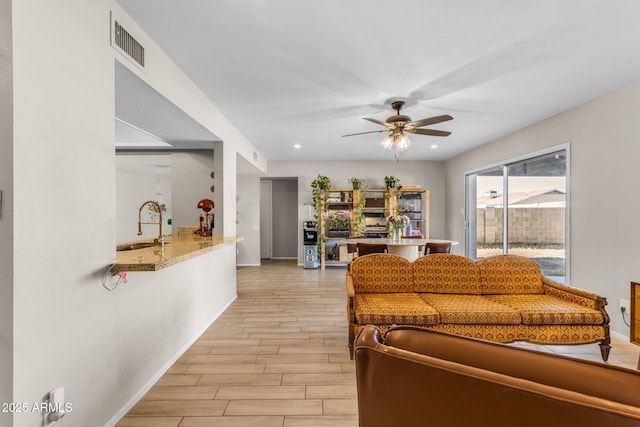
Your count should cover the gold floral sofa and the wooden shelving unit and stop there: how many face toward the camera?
2

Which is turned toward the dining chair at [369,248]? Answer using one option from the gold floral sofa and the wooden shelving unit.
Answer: the wooden shelving unit

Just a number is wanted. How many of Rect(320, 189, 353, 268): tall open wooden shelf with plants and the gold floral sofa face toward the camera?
2

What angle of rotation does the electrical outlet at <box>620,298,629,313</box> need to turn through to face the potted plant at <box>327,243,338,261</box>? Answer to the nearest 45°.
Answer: approximately 45° to its right

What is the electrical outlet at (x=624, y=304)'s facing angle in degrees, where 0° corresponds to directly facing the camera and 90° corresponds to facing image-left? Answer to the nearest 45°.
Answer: approximately 45°

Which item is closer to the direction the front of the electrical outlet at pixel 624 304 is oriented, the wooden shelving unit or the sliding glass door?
the wooden shelving unit

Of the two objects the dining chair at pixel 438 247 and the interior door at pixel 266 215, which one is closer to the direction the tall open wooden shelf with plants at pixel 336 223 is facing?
the dining chair

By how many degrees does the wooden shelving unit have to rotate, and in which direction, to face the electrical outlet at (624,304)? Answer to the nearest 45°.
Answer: approximately 45° to its left

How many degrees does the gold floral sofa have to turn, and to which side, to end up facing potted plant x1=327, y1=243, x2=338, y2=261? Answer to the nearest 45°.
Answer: approximately 135° to its right

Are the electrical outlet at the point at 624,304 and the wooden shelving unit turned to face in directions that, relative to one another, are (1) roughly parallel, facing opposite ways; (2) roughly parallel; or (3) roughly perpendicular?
roughly perpendicular

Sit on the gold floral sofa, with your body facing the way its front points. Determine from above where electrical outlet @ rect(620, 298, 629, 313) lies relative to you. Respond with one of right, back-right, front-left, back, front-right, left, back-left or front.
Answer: back-left

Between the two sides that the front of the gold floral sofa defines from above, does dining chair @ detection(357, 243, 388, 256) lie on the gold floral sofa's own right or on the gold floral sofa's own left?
on the gold floral sofa's own right

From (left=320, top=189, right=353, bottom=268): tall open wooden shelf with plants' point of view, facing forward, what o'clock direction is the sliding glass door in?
The sliding glass door is roughly at 10 o'clock from the tall open wooden shelf with plants.

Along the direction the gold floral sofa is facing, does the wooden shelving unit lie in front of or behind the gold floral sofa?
behind

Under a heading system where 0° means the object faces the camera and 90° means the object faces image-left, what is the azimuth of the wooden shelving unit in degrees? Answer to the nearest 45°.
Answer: approximately 0°
